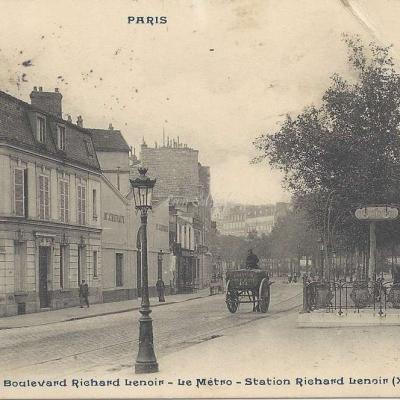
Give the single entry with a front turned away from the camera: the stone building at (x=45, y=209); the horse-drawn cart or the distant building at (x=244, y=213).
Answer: the horse-drawn cart

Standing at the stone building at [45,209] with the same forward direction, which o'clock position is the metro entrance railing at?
The metro entrance railing is roughly at 12 o'clock from the stone building.

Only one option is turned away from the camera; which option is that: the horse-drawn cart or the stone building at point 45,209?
the horse-drawn cart

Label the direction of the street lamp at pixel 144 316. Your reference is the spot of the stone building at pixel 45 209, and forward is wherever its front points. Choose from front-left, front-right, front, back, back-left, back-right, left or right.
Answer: front-right

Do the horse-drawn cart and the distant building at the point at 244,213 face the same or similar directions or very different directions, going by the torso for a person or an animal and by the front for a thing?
very different directions

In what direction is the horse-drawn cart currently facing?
away from the camera

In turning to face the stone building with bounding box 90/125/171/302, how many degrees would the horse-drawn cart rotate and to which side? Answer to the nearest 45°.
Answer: approximately 45° to its left

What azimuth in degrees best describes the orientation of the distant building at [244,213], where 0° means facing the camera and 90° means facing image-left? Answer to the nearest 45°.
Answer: approximately 0°

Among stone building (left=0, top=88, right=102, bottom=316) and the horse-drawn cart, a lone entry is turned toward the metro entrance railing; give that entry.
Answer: the stone building

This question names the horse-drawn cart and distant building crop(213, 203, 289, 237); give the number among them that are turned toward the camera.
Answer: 1

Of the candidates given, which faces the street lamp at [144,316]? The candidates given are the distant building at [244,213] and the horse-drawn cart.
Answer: the distant building

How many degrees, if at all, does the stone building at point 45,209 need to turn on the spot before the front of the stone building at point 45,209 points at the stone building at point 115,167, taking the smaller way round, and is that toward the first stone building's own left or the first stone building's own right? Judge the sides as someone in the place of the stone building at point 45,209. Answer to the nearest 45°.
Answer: approximately 90° to the first stone building's own left
